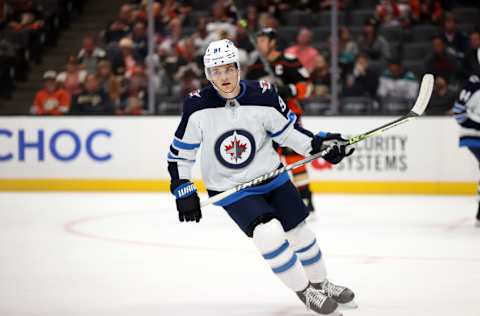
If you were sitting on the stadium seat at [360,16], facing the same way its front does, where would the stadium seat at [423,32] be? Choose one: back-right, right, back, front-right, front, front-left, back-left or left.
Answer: left

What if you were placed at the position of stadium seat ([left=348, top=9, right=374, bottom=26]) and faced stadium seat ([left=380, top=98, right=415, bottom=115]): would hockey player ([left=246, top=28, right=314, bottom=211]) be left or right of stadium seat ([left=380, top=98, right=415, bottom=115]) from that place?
right

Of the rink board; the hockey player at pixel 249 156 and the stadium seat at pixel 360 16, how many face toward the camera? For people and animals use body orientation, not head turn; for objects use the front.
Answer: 3

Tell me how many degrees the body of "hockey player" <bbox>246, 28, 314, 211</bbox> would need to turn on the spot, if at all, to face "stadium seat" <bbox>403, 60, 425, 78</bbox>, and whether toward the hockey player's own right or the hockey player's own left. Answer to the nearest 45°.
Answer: approximately 180°

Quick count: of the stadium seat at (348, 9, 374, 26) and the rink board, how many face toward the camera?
2

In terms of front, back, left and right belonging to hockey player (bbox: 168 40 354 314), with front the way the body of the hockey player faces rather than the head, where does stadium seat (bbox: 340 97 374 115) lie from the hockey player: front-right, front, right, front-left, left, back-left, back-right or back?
back

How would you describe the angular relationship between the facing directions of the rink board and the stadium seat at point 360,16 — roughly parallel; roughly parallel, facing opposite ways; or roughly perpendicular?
roughly parallel

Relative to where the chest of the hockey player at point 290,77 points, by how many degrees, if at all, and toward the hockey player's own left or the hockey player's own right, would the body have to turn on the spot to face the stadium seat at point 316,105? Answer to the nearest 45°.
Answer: approximately 135° to the hockey player's own right

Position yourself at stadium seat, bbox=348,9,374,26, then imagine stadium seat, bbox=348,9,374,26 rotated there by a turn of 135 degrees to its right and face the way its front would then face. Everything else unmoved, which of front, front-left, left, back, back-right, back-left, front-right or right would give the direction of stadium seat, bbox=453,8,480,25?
back-right

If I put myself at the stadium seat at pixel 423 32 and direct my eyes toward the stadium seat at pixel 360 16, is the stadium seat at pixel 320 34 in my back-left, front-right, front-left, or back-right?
front-left

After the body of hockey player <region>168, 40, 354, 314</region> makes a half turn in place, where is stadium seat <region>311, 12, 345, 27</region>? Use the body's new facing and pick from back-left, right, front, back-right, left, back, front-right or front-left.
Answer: front

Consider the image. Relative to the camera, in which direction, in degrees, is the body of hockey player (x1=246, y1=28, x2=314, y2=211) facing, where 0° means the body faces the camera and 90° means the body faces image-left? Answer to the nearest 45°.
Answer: approximately 45°

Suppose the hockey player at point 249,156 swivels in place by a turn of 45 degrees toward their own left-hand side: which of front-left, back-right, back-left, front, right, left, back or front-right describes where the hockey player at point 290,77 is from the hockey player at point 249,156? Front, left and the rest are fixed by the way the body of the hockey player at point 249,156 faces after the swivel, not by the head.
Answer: back-left

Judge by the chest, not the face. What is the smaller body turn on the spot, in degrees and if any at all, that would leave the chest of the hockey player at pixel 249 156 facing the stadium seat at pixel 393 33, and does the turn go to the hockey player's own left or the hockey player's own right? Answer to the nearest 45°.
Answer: approximately 180°

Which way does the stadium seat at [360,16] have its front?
toward the camera

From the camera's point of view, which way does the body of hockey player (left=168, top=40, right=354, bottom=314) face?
toward the camera

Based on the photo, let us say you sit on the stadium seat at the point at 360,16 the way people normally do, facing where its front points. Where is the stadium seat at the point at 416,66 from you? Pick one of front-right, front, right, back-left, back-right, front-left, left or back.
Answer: front-left

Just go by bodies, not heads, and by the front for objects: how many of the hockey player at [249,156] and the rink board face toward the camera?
2
